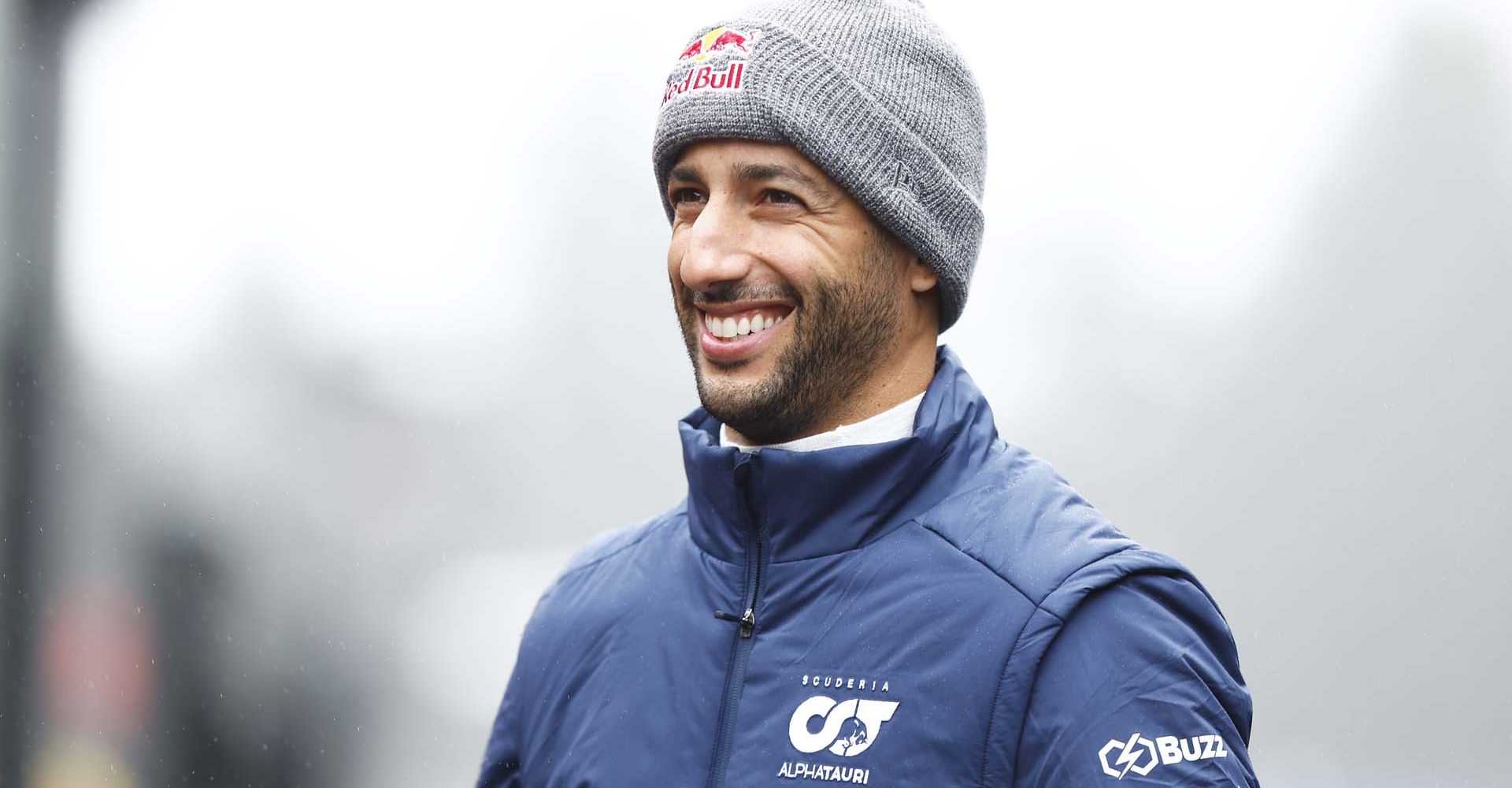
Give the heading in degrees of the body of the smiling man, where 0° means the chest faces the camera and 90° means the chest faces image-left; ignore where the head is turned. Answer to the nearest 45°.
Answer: approximately 45°

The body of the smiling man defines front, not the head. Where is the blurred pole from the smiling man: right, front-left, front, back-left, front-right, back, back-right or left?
right

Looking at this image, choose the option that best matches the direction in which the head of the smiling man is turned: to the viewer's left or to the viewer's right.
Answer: to the viewer's left
